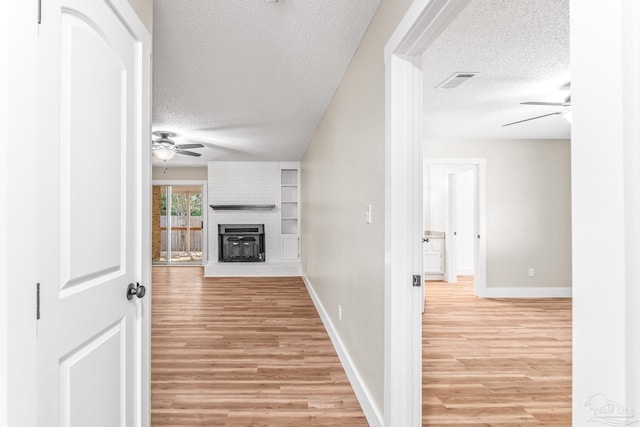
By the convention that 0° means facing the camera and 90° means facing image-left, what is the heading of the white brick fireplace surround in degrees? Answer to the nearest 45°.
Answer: approximately 0°

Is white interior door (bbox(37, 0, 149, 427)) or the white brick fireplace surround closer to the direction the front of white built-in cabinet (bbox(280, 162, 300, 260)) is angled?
the white interior door

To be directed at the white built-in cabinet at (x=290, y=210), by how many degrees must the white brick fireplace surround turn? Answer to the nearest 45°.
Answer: approximately 90° to its left

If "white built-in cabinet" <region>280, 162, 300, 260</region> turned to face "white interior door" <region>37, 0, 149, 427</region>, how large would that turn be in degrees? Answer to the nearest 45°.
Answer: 0° — it already faces it

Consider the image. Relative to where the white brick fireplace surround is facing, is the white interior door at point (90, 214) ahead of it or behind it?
ahead

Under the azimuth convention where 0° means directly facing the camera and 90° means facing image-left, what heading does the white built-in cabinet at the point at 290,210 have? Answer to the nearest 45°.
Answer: approximately 0°

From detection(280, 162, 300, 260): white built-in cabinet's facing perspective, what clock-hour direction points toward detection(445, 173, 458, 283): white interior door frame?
The white interior door frame is roughly at 10 o'clock from the white built-in cabinet.

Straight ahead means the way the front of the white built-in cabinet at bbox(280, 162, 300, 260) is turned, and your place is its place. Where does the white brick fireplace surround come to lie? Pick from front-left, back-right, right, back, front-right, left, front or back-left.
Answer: right

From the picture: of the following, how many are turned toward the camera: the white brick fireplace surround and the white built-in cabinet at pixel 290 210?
2

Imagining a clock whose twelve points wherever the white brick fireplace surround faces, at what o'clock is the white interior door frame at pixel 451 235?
The white interior door frame is roughly at 10 o'clock from the white brick fireplace surround.
